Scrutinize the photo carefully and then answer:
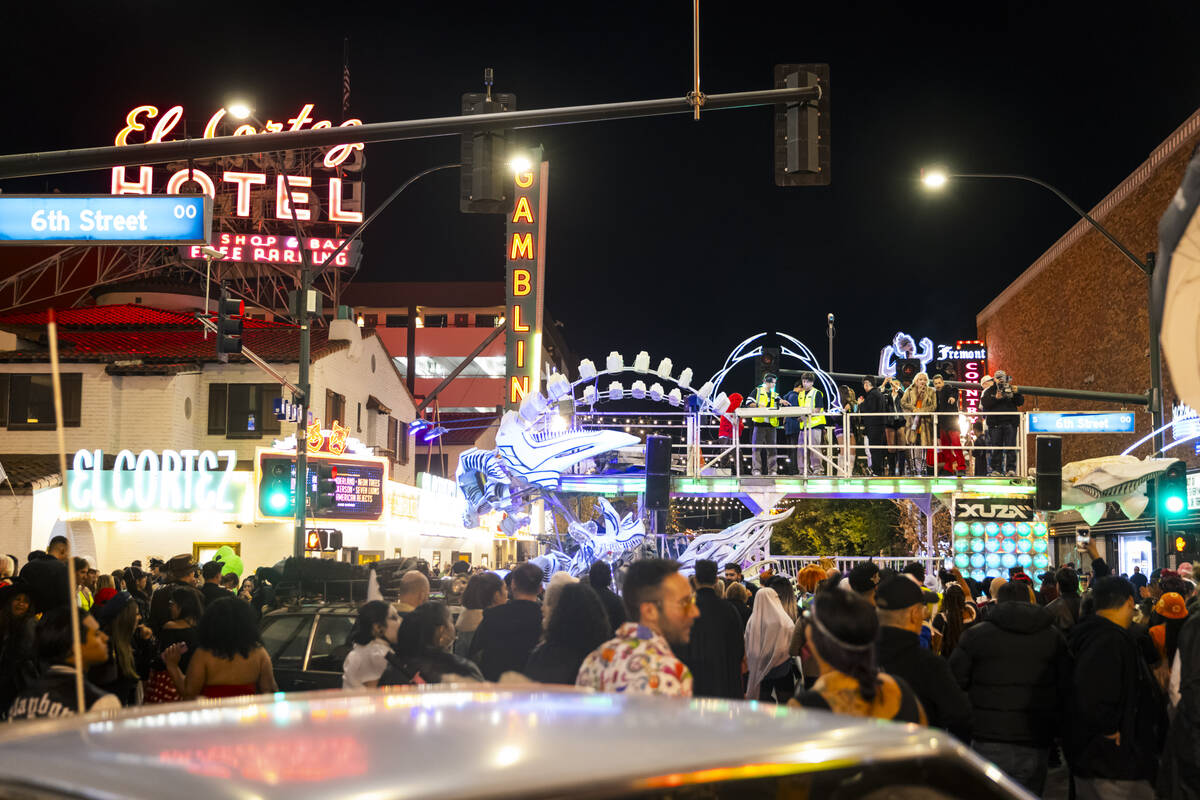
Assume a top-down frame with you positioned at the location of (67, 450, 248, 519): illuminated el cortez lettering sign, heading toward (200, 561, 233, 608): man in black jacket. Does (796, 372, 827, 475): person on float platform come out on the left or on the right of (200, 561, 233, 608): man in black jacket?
left

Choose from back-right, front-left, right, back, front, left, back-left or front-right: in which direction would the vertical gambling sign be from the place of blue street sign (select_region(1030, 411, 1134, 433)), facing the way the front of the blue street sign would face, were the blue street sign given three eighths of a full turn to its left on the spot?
left

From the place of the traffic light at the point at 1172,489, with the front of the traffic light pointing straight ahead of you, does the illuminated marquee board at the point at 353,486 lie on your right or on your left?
on your right
